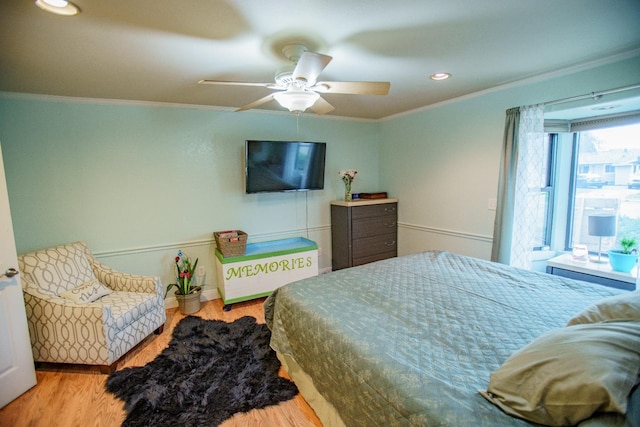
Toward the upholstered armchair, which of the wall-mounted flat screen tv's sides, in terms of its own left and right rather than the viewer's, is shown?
right

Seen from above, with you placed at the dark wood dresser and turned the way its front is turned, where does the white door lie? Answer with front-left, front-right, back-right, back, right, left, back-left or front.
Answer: right

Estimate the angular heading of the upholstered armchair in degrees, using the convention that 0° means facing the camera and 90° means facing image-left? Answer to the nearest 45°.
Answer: approximately 315°

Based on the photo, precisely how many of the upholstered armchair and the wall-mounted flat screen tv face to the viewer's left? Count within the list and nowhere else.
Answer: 0

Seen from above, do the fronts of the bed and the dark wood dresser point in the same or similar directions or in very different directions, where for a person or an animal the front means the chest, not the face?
very different directions

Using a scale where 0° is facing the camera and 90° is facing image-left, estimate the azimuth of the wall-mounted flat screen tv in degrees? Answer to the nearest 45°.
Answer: approximately 315°

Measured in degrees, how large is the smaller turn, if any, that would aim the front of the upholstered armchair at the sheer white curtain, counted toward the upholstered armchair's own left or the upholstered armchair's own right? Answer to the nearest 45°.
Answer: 0° — it already faces it

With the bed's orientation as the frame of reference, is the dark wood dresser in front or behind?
in front

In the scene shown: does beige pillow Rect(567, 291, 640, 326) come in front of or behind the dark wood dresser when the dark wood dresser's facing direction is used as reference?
in front

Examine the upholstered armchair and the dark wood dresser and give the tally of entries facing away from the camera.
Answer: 0

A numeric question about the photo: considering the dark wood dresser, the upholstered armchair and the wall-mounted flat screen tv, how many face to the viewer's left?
0

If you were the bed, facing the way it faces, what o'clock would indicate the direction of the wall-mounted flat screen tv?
The wall-mounted flat screen tv is roughly at 12 o'clock from the bed.

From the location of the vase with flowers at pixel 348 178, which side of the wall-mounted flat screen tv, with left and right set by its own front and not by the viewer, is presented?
left

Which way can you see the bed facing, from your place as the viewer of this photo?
facing away from the viewer and to the left of the viewer
